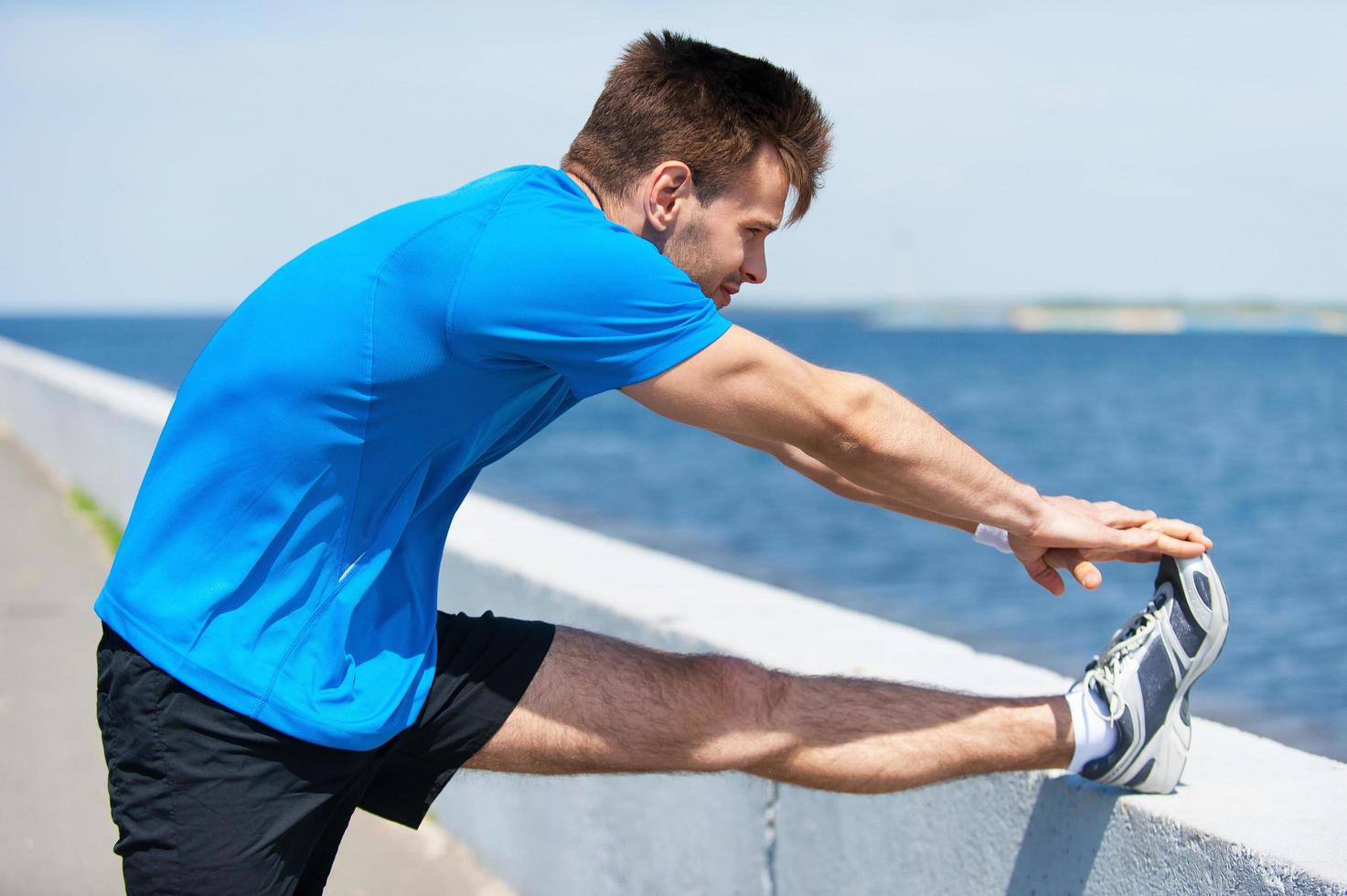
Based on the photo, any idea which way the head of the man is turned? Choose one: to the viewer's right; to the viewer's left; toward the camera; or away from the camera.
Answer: to the viewer's right

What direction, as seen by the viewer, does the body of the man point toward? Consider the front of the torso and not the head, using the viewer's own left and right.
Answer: facing to the right of the viewer
